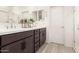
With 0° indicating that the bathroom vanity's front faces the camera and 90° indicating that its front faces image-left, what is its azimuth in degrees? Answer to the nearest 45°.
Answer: approximately 315°
